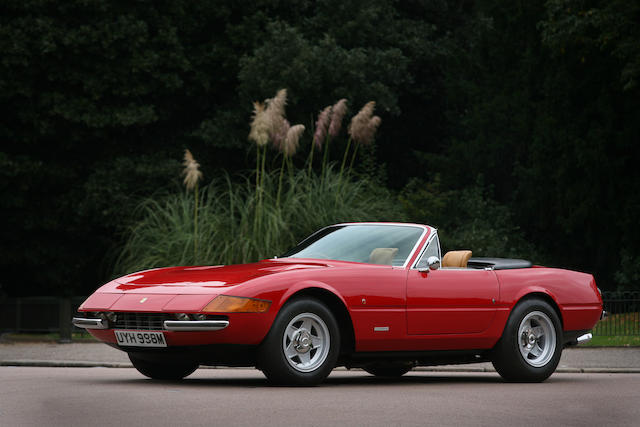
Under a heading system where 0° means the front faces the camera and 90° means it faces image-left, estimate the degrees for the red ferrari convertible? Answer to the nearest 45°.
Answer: approximately 45°

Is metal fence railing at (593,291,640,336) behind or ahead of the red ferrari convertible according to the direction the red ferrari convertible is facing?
behind

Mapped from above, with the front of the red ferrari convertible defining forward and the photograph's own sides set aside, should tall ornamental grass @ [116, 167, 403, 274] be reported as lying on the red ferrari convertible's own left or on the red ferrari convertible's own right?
on the red ferrari convertible's own right
